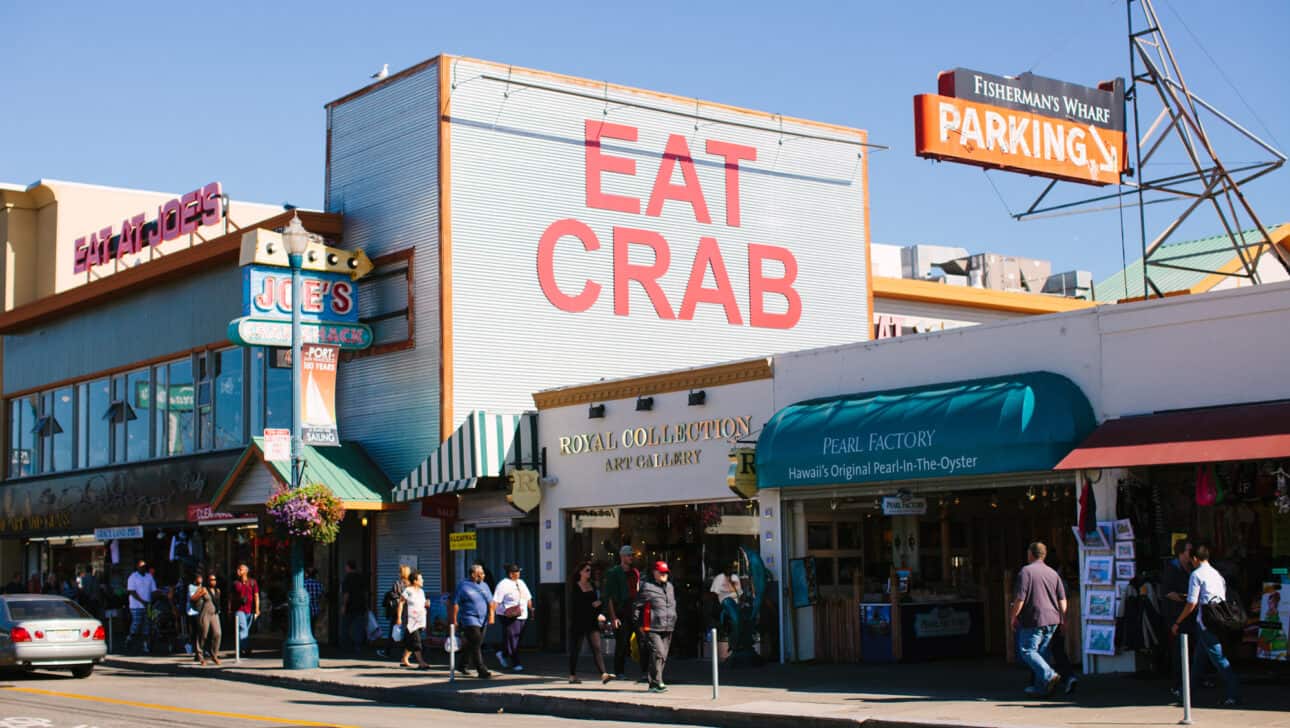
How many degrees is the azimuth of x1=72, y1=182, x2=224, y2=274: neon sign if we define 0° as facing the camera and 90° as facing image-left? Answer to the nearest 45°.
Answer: approximately 45°

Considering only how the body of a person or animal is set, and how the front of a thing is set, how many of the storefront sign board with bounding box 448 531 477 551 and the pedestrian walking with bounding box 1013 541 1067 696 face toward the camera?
1

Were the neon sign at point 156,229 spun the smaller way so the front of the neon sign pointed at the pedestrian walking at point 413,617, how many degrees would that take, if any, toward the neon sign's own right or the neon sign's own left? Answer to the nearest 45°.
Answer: approximately 45° to the neon sign's own left
